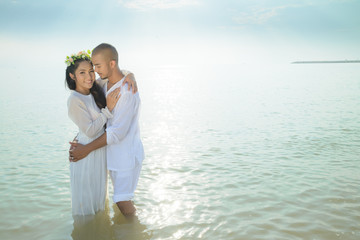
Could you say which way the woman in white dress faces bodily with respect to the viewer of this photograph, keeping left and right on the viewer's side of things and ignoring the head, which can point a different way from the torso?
facing the viewer and to the right of the viewer

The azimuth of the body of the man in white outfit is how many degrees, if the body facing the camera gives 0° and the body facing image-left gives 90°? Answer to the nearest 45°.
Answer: approximately 90°
